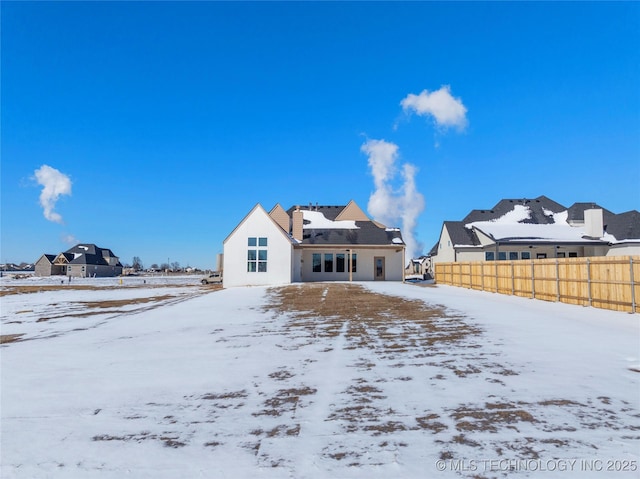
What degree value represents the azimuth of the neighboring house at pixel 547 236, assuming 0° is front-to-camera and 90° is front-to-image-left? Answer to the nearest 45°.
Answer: approximately 180°

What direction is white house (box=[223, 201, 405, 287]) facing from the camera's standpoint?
away from the camera

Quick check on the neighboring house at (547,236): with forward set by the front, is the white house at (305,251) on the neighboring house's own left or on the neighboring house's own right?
on the neighboring house's own left

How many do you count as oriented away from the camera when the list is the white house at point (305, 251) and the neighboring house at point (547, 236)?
2

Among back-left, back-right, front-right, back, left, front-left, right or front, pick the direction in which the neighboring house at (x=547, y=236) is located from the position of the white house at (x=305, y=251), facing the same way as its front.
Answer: right
